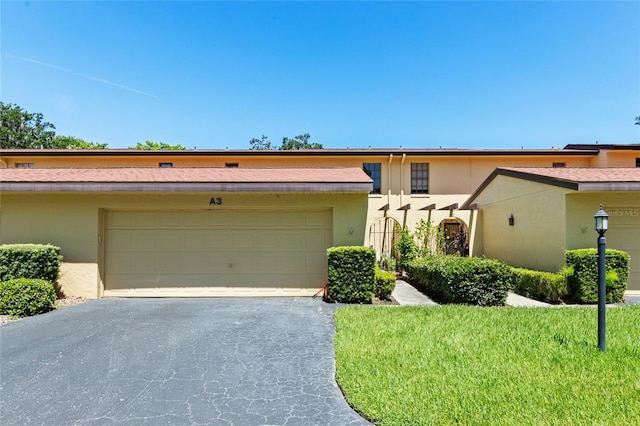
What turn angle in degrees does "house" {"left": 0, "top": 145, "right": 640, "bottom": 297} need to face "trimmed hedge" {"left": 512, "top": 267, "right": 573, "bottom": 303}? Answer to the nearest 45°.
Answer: approximately 90° to its left

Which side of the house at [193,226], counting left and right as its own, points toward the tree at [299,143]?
back

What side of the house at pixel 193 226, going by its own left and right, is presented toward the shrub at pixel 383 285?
left

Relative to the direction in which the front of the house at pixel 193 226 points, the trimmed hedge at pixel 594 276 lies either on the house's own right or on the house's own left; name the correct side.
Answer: on the house's own left

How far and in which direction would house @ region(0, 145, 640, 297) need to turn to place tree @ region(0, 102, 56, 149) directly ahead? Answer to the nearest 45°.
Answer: approximately 135° to its right

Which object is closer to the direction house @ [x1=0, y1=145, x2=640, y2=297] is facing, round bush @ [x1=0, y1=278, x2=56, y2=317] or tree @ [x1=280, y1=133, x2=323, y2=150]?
the round bush

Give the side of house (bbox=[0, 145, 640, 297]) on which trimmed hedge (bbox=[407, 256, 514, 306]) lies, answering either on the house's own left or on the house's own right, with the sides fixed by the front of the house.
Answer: on the house's own left

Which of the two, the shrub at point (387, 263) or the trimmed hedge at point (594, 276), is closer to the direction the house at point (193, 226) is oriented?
the trimmed hedge

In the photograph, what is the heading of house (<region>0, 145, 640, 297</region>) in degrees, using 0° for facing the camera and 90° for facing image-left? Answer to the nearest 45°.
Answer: approximately 0°

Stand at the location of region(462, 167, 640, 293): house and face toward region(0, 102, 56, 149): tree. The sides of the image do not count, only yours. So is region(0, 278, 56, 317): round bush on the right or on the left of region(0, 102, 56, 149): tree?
left

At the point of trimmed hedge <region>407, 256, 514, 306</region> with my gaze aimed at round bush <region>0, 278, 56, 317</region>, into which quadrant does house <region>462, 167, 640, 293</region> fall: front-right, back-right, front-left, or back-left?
back-right
